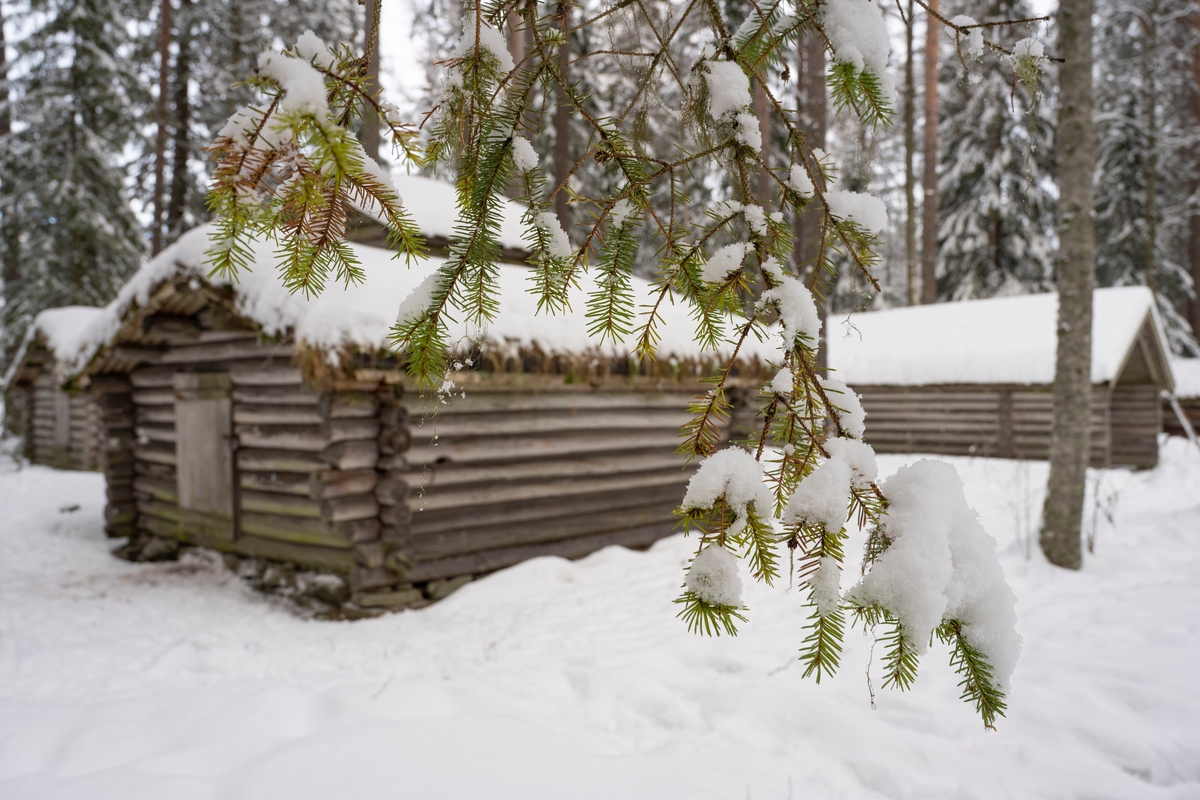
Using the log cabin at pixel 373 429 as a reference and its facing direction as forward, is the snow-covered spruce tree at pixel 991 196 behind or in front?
behind

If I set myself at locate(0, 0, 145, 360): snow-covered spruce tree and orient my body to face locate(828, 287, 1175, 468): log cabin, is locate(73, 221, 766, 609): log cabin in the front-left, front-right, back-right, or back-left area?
front-right

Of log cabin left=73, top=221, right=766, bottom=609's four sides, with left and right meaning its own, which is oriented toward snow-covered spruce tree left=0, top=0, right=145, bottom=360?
right

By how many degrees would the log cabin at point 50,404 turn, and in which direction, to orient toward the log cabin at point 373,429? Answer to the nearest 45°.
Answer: approximately 45° to its left

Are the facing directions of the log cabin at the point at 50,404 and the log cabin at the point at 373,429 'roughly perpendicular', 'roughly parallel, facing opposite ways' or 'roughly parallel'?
roughly parallel

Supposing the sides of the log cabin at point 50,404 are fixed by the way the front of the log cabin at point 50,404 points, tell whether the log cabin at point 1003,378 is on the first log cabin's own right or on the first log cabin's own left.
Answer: on the first log cabin's own left

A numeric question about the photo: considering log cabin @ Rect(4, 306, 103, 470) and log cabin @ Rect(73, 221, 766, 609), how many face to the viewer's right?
0

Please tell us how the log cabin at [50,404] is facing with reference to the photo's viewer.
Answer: facing the viewer and to the left of the viewer
